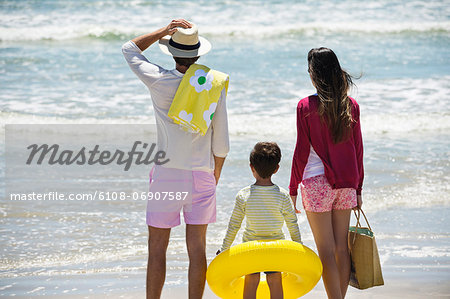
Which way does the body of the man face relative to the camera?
away from the camera

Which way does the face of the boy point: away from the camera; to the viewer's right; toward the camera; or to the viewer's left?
away from the camera

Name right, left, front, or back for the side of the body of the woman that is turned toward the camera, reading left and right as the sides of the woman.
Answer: back

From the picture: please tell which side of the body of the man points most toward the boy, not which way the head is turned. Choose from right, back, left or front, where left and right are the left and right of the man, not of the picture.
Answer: right

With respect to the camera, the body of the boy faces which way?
away from the camera

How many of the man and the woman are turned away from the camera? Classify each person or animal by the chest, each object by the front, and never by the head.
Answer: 2

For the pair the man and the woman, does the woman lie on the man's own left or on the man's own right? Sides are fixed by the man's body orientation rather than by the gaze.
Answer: on the man's own right

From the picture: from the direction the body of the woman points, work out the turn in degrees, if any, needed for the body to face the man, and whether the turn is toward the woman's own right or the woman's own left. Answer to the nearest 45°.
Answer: approximately 90° to the woman's own left
